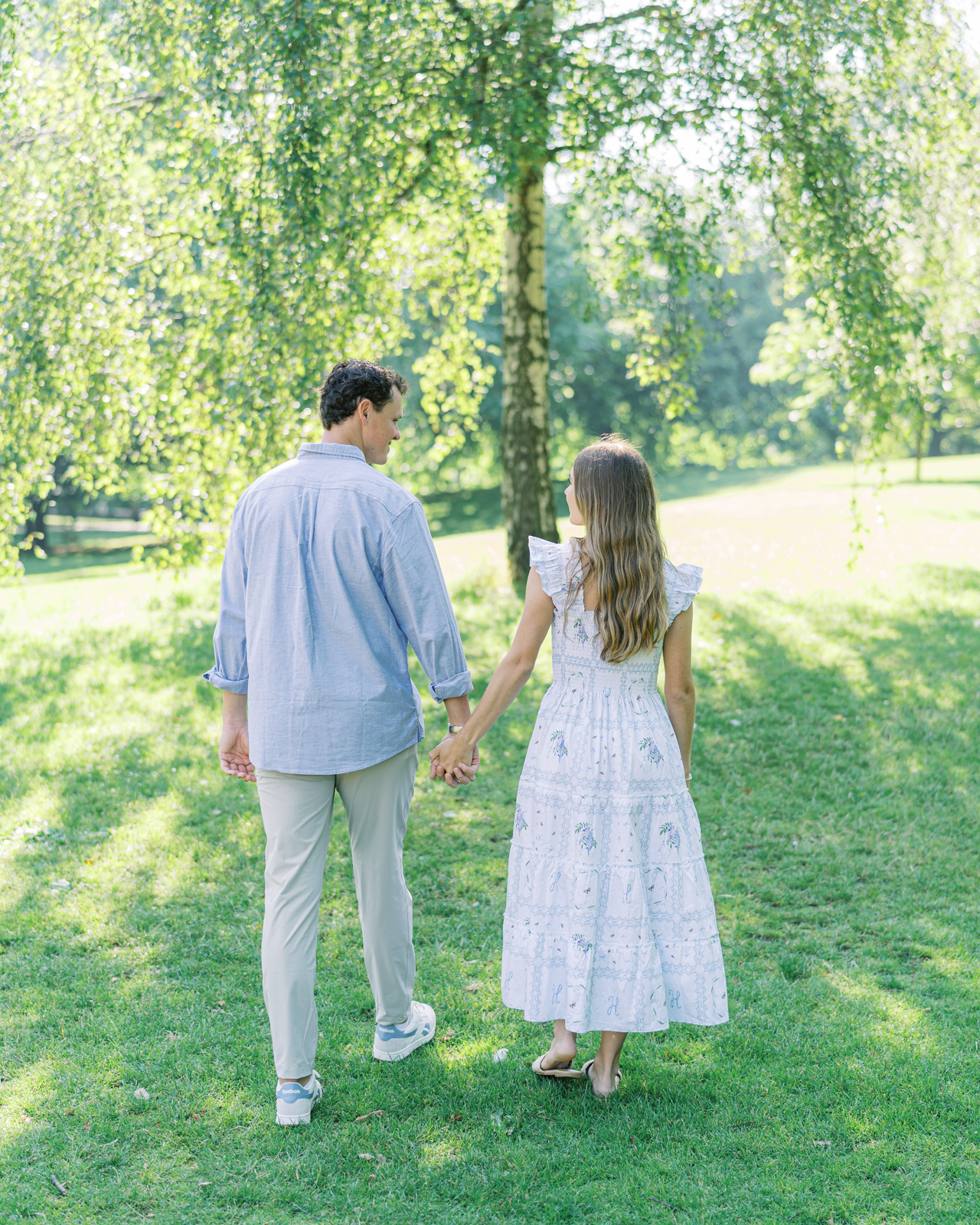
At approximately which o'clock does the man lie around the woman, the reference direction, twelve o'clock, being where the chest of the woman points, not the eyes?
The man is roughly at 9 o'clock from the woman.

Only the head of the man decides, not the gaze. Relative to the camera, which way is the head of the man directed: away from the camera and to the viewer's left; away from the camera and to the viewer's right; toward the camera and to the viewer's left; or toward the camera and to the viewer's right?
away from the camera and to the viewer's right

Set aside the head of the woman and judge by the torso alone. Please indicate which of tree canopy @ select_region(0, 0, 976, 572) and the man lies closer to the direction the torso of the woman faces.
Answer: the tree canopy

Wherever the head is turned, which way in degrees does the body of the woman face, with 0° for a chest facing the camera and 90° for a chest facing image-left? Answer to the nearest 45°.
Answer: approximately 180°

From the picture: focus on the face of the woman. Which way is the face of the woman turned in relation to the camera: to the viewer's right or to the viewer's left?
to the viewer's left

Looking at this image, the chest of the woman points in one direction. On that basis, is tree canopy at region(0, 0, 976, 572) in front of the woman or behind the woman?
in front
